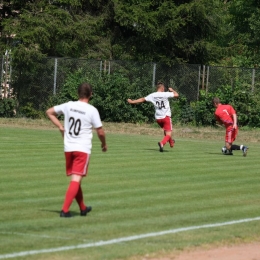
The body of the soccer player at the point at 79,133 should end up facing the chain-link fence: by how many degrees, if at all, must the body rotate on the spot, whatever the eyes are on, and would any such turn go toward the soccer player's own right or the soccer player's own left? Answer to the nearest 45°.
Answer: approximately 45° to the soccer player's own left

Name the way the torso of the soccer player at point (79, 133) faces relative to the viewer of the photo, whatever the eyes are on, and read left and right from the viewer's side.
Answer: facing away from the viewer and to the right of the viewer

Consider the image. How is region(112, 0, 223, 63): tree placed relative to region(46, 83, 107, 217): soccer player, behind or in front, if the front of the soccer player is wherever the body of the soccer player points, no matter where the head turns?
in front
